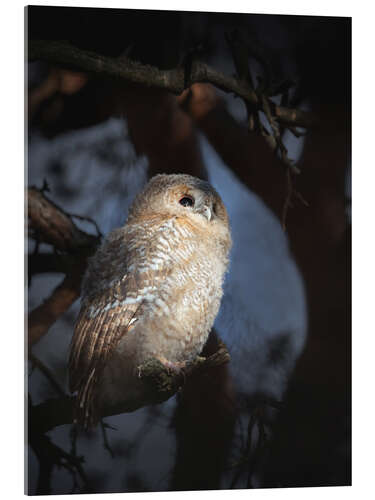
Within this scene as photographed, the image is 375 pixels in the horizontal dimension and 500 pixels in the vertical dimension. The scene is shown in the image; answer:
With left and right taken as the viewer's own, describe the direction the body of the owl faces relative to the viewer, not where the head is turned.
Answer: facing the viewer and to the right of the viewer
